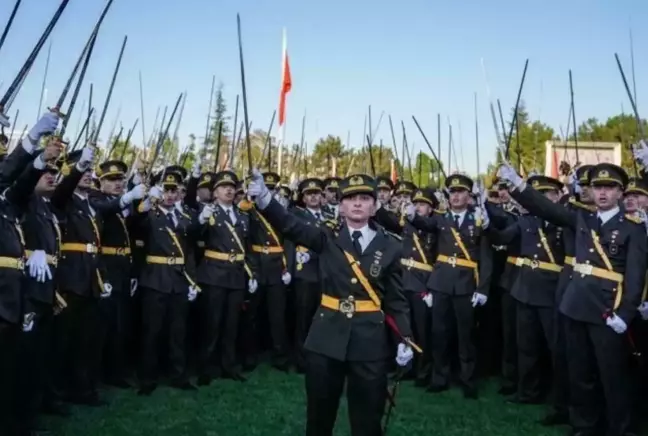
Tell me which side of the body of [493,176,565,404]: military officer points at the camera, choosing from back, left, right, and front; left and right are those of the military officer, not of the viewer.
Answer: front

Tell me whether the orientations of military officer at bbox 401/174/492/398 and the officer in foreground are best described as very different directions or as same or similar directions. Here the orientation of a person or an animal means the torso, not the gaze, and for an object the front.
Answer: same or similar directions

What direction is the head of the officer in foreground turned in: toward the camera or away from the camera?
toward the camera

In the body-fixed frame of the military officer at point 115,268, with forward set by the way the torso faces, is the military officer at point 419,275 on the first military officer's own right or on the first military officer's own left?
on the first military officer's own left

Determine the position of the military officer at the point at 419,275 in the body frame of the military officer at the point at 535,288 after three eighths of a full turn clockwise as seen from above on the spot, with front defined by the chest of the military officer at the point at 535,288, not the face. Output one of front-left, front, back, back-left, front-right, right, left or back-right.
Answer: front

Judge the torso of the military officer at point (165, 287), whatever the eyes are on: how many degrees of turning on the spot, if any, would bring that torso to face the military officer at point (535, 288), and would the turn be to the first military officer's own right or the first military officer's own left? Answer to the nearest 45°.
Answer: approximately 90° to the first military officer's own left

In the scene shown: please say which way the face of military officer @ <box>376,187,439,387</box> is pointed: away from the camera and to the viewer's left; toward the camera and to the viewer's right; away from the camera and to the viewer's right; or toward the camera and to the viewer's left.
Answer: toward the camera and to the viewer's left

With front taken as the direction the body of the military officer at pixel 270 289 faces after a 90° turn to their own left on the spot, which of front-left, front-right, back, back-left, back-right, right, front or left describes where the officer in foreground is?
right

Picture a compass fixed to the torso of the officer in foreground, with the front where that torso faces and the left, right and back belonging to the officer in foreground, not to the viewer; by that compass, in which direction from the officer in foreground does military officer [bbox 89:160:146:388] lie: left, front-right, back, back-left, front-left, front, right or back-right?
back-right

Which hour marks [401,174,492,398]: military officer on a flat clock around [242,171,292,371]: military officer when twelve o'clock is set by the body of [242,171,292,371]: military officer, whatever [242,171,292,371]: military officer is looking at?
[401,174,492,398]: military officer is roughly at 10 o'clock from [242,171,292,371]: military officer.

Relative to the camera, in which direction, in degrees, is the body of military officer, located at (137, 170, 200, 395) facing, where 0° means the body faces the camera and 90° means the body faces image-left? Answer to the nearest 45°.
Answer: approximately 0°

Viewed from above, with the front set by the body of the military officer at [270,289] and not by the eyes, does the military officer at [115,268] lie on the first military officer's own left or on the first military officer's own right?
on the first military officer's own right

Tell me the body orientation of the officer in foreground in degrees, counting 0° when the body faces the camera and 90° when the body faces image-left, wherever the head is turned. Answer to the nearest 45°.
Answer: approximately 0°

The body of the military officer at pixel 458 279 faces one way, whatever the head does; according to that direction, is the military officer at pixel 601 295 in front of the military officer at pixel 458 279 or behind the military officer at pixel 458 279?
in front

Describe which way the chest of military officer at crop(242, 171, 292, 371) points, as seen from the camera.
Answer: toward the camera
